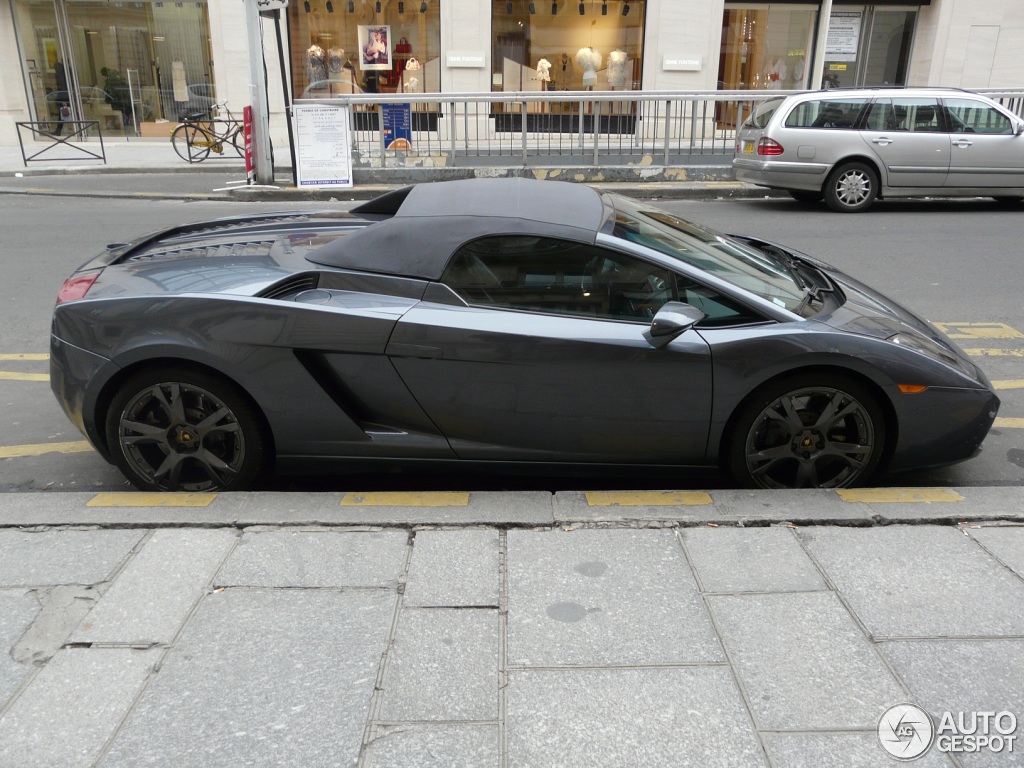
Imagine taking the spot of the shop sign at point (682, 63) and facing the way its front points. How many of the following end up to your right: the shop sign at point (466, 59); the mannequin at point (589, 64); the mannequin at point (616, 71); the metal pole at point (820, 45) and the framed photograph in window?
4

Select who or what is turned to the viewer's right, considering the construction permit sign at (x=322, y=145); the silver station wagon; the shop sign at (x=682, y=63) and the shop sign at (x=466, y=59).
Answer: the silver station wagon

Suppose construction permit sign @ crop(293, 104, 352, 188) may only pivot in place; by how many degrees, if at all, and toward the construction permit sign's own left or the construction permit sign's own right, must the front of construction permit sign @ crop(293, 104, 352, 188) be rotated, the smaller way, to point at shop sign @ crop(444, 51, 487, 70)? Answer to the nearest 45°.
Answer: approximately 135° to the construction permit sign's own left

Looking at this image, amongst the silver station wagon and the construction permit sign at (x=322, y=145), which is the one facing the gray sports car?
the construction permit sign

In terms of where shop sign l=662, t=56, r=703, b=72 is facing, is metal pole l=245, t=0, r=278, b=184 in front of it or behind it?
in front

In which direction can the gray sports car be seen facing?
to the viewer's right

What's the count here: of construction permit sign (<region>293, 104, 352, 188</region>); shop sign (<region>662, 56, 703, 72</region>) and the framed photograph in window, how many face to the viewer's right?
0

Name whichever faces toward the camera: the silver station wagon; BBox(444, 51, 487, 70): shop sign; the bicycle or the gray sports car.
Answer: the shop sign

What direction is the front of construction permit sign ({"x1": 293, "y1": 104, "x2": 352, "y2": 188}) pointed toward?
toward the camera

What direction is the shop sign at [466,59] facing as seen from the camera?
toward the camera

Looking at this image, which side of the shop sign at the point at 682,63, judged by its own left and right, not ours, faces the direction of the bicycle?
right

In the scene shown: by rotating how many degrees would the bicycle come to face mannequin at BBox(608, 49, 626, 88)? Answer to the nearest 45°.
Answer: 0° — it already faces it

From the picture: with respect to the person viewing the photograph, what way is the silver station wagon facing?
facing to the right of the viewer

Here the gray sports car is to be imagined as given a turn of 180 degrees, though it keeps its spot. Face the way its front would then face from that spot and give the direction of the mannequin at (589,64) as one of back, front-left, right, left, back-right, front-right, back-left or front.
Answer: right
